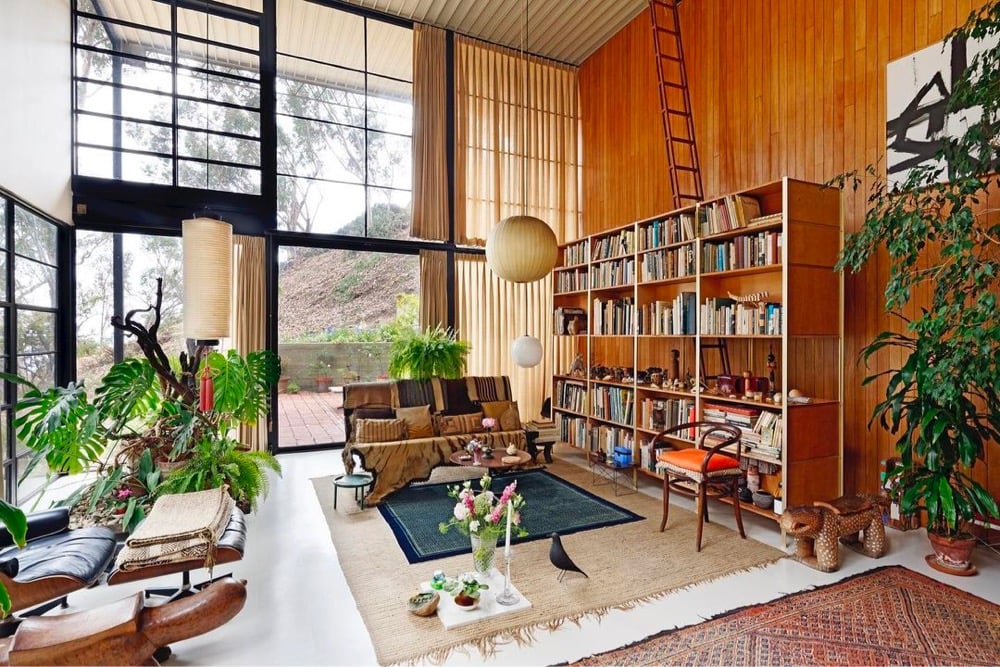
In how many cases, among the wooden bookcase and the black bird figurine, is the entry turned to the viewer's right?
0

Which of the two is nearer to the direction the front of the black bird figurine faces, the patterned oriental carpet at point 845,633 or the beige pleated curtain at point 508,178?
the beige pleated curtain

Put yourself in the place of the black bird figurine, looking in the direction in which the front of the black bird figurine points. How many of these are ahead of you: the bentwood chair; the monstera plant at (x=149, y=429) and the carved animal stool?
1

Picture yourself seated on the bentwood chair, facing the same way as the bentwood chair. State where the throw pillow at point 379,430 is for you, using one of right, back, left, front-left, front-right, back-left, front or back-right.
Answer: front-right

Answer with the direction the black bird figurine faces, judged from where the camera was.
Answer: facing to the left of the viewer

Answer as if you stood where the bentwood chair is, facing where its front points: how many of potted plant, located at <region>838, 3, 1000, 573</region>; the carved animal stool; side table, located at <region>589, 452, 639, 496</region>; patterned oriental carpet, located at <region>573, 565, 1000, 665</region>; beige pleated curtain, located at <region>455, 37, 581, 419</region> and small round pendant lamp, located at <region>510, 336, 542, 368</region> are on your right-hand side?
3

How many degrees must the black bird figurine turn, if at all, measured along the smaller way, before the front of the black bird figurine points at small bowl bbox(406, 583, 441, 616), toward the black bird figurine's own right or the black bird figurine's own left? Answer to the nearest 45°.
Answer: approximately 45° to the black bird figurine's own left

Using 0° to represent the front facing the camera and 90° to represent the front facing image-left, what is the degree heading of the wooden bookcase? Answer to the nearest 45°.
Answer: approximately 45°

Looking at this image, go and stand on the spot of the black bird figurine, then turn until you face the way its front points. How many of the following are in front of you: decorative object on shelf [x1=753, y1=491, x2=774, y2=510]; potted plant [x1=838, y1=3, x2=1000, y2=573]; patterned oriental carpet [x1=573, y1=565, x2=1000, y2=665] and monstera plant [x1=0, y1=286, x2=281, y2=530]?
1

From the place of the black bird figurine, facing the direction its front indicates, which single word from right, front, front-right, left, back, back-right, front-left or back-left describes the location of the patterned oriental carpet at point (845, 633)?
back

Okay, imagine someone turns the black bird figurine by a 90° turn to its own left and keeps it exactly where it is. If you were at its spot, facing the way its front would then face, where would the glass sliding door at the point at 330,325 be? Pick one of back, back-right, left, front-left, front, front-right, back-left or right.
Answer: back-right

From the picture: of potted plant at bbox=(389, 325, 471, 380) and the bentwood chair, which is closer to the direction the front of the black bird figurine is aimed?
the potted plant

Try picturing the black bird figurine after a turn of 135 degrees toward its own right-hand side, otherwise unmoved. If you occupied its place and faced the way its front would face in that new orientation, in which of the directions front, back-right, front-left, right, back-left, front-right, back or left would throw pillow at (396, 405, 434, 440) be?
left

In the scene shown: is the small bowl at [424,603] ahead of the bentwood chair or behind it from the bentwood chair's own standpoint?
ahead

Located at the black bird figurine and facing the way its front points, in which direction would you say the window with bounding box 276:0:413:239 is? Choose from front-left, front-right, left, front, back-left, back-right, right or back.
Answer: front-right

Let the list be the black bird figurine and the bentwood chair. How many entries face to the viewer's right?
0

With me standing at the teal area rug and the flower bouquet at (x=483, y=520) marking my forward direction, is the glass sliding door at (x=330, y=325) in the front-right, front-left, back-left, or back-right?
back-right

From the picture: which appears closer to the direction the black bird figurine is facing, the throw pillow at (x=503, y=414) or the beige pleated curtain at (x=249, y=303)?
the beige pleated curtain

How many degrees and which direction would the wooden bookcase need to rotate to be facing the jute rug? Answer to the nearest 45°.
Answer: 0° — it already faces it

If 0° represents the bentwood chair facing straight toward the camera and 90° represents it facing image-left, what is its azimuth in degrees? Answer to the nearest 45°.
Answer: approximately 45°

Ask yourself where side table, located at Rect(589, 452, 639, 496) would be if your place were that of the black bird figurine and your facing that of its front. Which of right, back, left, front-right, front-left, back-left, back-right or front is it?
right

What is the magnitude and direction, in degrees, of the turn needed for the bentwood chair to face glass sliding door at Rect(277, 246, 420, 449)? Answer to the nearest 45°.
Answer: approximately 45° to its right
